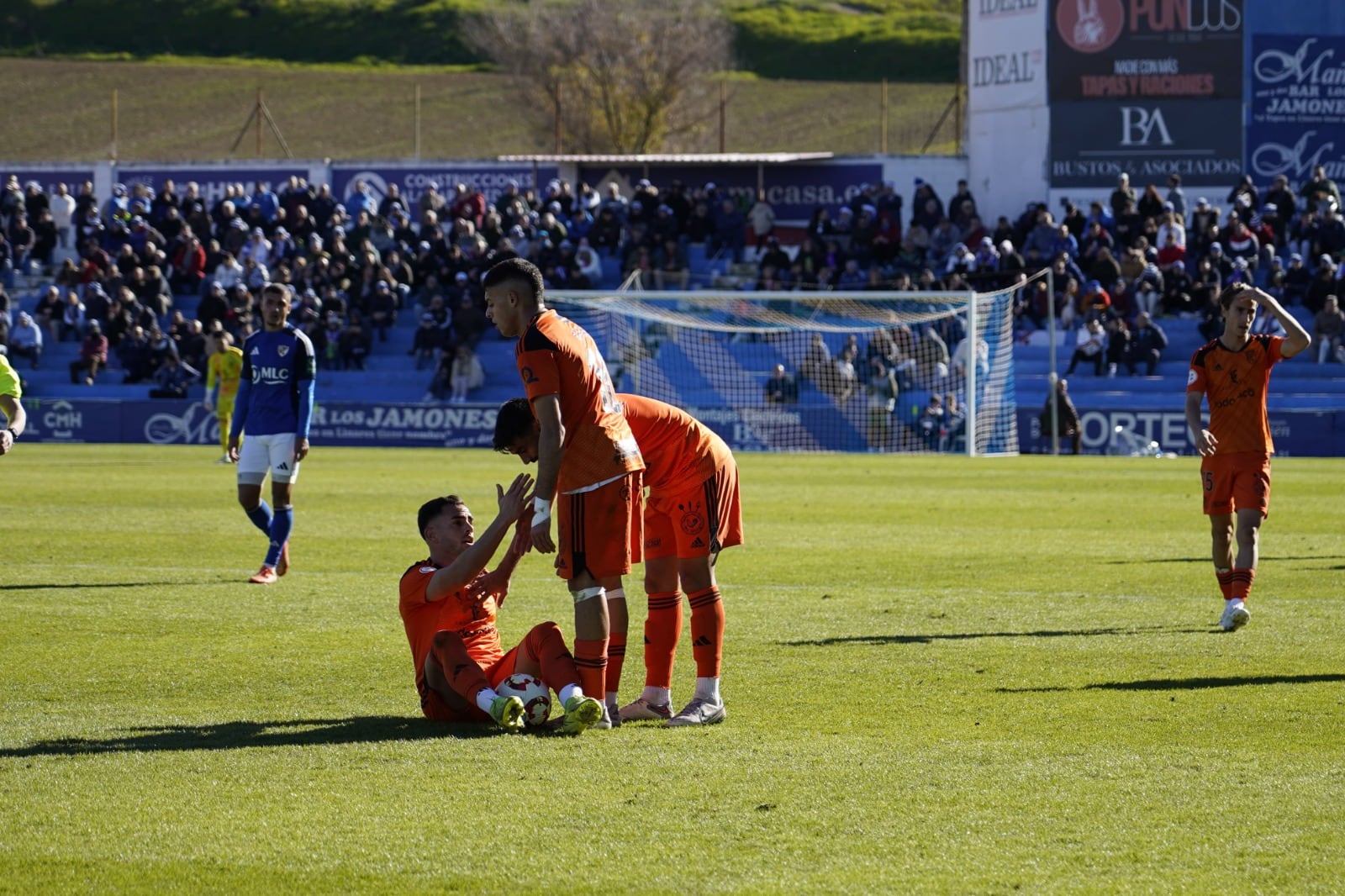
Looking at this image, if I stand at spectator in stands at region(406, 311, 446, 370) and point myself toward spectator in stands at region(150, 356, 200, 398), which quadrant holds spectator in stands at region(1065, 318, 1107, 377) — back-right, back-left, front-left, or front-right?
back-left

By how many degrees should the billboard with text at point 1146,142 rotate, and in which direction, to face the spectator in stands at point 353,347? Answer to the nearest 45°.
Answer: approximately 45° to its right

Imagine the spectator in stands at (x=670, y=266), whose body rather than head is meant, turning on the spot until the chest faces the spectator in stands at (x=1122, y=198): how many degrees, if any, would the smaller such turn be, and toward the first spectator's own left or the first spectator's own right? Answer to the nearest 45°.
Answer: approximately 90° to the first spectator's own left

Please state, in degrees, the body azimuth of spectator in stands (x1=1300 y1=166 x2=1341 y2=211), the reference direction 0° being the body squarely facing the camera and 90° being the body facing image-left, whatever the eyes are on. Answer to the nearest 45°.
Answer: approximately 0°

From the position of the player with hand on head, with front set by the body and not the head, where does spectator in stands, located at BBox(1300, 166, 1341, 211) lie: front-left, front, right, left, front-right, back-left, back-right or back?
back

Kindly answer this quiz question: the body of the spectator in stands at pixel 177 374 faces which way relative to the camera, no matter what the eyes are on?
toward the camera

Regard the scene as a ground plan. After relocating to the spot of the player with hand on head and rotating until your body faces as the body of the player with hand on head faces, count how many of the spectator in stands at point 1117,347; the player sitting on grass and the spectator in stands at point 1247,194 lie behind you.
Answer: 2

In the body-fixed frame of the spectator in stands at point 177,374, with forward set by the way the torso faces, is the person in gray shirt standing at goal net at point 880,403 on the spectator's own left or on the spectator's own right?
on the spectator's own left

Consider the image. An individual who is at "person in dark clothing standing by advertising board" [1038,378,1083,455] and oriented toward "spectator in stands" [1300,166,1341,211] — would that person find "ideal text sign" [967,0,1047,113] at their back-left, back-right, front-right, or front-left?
front-left

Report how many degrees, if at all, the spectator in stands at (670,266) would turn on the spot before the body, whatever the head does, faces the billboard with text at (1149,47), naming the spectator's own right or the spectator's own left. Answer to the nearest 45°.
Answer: approximately 90° to the spectator's own left

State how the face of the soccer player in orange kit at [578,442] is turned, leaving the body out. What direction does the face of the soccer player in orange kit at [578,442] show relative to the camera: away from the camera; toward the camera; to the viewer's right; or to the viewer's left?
to the viewer's left

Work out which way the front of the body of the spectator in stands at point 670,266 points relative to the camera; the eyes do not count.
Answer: toward the camera

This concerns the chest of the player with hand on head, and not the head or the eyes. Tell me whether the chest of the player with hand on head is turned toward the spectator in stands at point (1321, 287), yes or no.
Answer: no

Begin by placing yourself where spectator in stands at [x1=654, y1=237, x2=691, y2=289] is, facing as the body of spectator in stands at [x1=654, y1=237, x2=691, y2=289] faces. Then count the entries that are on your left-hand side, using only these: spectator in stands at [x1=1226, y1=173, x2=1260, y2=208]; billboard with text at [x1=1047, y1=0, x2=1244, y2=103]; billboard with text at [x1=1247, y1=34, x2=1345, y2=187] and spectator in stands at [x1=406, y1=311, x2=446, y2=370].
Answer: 3

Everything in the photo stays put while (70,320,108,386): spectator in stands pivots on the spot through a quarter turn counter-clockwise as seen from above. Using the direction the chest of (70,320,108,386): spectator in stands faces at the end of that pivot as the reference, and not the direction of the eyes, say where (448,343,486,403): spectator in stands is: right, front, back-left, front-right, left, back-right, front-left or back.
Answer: front

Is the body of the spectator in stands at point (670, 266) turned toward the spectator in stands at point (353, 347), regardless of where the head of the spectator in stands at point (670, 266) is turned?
no

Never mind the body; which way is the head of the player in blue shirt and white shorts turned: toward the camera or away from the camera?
toward the camera

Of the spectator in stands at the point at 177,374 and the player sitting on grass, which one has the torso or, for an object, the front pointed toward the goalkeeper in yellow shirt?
the spectator in stands

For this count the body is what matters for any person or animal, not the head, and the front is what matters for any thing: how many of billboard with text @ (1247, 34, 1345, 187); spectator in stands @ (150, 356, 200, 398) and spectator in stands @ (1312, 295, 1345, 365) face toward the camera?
3

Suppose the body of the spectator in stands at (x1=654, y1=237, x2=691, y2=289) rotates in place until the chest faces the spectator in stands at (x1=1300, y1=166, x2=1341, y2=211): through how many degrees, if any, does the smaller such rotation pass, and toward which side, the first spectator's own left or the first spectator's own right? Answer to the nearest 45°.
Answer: approximately 90° to the first spectator's own left

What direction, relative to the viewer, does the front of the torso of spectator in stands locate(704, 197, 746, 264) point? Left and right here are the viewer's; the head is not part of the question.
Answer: facing the viewer and to the left of the viewer

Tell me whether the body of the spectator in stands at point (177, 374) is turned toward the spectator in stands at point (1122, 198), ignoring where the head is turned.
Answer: no

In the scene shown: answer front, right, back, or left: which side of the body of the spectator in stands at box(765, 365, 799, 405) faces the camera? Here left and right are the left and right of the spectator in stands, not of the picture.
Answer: front

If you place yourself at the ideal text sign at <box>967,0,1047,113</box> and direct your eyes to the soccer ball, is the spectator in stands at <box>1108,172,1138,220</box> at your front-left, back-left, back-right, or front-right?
front-left
